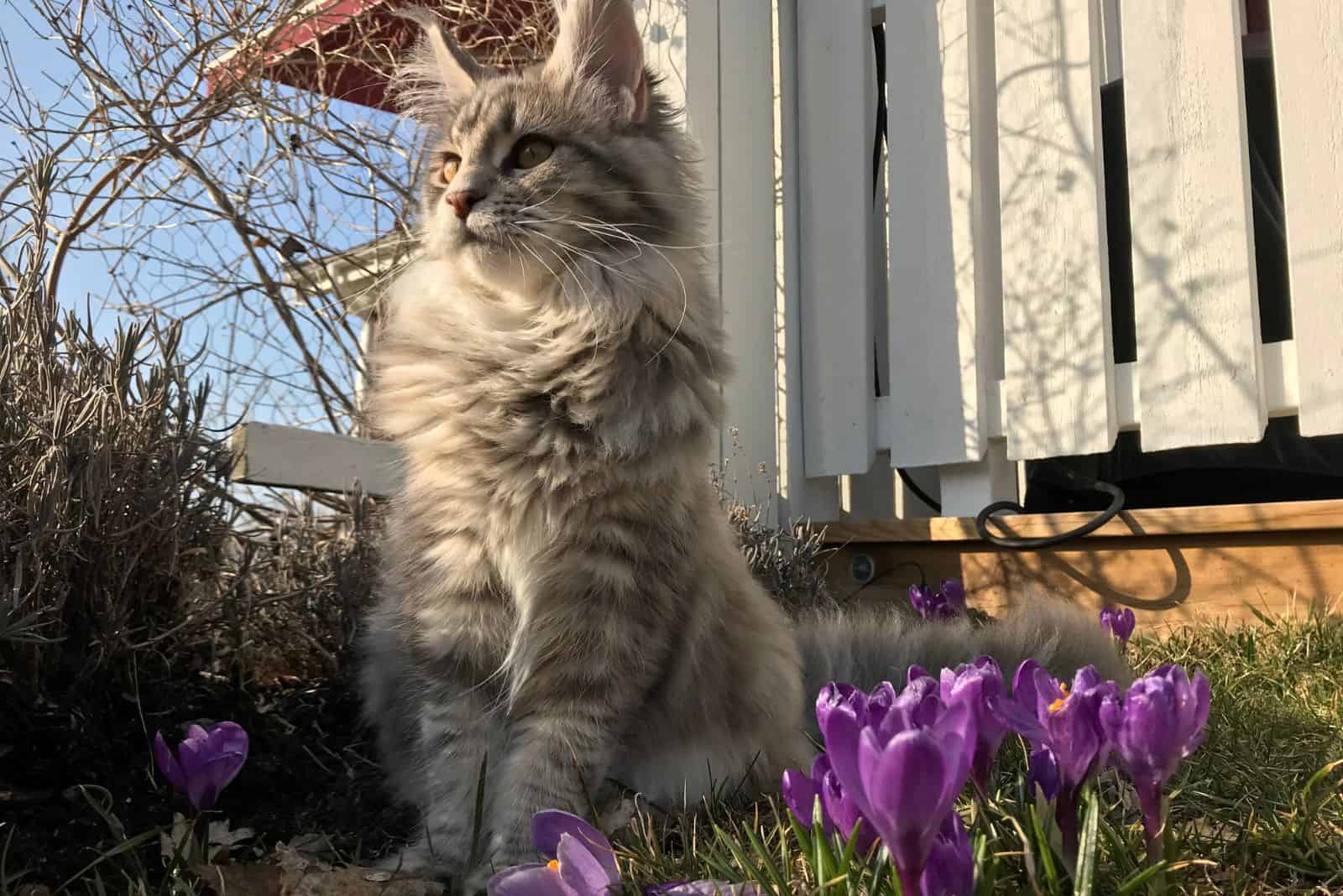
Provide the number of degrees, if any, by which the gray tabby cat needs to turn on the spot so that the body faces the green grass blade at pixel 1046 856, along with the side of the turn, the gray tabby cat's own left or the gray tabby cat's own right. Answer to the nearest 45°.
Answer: approximately 90° to the gray tabby cat's own left

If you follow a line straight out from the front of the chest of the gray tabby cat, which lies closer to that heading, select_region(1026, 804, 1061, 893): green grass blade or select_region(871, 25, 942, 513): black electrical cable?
the green grass blade

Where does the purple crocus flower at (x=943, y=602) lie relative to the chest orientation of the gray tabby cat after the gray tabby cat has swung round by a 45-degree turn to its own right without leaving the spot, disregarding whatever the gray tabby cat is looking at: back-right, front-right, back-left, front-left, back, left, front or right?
back-right

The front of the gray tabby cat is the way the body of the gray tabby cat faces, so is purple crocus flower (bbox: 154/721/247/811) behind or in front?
in front

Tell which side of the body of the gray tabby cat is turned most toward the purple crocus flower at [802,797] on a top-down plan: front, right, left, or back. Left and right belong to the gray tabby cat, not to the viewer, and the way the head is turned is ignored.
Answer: left

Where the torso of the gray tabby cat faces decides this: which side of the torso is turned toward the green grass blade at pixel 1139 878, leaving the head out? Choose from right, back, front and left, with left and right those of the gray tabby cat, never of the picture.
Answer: left

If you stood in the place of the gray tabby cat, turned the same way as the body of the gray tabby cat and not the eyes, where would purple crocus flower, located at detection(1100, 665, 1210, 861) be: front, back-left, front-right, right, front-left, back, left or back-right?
left

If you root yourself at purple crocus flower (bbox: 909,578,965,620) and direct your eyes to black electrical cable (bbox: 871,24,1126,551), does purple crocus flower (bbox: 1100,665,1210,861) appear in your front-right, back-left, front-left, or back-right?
back-right

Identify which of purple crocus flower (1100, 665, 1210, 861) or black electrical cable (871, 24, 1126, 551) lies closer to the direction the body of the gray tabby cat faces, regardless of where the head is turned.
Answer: the purple crocus flower

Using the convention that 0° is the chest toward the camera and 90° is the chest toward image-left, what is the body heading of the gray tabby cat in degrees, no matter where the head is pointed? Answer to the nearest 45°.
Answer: approximately 45°

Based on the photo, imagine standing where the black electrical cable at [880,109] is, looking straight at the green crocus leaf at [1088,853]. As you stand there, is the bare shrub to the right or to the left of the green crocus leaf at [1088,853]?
right

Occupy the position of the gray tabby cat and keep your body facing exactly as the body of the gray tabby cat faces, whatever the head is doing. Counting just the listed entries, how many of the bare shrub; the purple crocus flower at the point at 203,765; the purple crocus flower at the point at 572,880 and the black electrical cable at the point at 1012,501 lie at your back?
1

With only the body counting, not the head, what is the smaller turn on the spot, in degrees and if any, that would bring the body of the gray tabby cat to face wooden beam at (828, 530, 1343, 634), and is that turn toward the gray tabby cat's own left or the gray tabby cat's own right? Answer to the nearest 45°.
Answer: approximately 180°

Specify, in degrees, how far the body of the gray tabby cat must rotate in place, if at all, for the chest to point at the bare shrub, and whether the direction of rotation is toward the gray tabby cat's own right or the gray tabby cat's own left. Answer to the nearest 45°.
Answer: approximately 45° to the gray tabby cat's own right

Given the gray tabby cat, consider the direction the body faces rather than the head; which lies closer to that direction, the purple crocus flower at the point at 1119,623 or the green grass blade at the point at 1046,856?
the green grass blade
